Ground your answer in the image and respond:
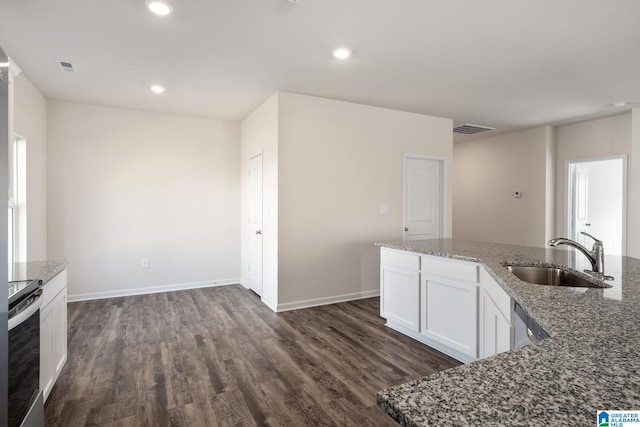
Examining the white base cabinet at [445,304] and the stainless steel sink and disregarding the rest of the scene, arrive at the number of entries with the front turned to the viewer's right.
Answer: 0

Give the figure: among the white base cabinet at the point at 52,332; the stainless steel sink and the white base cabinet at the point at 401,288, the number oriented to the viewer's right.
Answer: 1

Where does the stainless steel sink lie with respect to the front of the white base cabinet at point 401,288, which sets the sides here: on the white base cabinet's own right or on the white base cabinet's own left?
on the white base cabinet's own left

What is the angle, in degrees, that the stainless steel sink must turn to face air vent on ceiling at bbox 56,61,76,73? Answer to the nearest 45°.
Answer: approximately 45° to its right

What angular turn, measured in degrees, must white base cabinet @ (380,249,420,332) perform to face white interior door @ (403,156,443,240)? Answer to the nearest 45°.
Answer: approximately 135° to its right

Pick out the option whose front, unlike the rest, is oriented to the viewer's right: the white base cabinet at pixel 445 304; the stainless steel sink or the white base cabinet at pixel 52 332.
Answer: the white base cabinet at pixel 52 332

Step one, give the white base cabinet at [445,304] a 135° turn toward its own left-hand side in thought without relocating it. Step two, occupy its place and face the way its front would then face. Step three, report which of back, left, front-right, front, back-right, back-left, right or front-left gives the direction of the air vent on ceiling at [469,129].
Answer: left

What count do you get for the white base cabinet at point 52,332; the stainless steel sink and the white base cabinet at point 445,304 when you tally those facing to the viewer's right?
1

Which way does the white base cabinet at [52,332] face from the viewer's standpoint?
to the viewer's right

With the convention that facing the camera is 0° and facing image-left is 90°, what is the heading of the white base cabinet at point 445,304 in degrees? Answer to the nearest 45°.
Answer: approximately 45°
